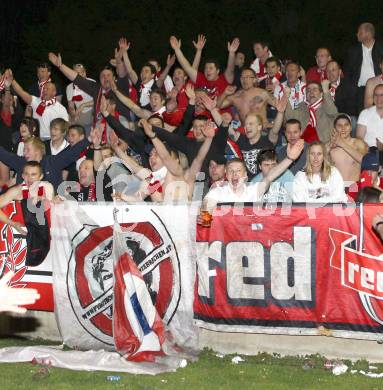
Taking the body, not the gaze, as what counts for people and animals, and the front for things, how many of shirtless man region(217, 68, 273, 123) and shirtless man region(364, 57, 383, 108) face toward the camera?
2

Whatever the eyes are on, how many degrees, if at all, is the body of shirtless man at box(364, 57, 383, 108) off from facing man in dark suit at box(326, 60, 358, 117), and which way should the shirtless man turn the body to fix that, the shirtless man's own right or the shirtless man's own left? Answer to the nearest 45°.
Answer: approximately 135° to the shirtless man's own right

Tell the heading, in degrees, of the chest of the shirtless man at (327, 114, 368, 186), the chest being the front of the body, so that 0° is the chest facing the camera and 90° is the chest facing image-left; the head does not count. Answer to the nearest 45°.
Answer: approximately 0°

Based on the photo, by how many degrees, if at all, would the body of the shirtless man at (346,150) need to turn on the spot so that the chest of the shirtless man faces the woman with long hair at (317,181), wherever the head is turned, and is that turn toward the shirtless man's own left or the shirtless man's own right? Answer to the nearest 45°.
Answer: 0° — they already face them

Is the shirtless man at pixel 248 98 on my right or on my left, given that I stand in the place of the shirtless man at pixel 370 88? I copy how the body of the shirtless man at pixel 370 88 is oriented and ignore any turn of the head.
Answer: on my right

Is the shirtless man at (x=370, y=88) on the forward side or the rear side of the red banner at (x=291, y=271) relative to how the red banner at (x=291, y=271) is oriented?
on the rear side

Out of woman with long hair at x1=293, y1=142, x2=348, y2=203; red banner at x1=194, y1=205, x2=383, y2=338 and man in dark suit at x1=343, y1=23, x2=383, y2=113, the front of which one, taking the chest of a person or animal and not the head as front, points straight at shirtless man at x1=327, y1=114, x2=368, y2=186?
the man in dark suit

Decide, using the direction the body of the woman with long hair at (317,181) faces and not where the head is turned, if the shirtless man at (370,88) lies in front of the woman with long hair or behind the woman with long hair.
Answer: behind

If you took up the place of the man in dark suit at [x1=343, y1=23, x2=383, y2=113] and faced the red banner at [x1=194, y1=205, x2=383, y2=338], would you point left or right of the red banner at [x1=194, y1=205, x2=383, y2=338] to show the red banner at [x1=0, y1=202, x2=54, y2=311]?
right

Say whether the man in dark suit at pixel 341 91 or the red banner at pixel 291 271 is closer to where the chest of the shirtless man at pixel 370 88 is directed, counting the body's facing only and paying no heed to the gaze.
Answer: the red banner
